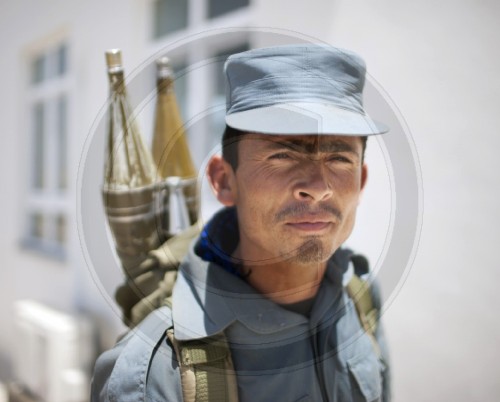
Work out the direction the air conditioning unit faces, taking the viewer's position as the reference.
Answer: facing the viewer and to the left of the viewer

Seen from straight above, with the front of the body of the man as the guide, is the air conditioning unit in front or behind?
behind

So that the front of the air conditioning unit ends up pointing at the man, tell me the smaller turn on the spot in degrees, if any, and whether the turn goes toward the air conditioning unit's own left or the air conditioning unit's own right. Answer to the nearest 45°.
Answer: approximately 45° to the air conditioning unit's own left

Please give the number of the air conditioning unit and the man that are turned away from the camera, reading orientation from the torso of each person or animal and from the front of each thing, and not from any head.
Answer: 0

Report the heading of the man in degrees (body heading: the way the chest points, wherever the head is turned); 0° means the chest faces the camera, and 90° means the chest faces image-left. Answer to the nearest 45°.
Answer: approximately 315°
